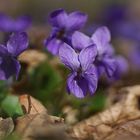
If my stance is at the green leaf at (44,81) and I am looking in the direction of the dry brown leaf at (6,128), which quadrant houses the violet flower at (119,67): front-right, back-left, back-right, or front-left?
back-left

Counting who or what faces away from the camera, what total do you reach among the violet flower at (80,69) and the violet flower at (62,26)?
0

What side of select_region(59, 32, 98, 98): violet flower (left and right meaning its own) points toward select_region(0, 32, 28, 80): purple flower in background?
right

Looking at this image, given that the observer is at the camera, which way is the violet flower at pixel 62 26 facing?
facing the viewer and to the left of the viewer

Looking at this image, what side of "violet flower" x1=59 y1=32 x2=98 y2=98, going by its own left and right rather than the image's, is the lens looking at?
front
